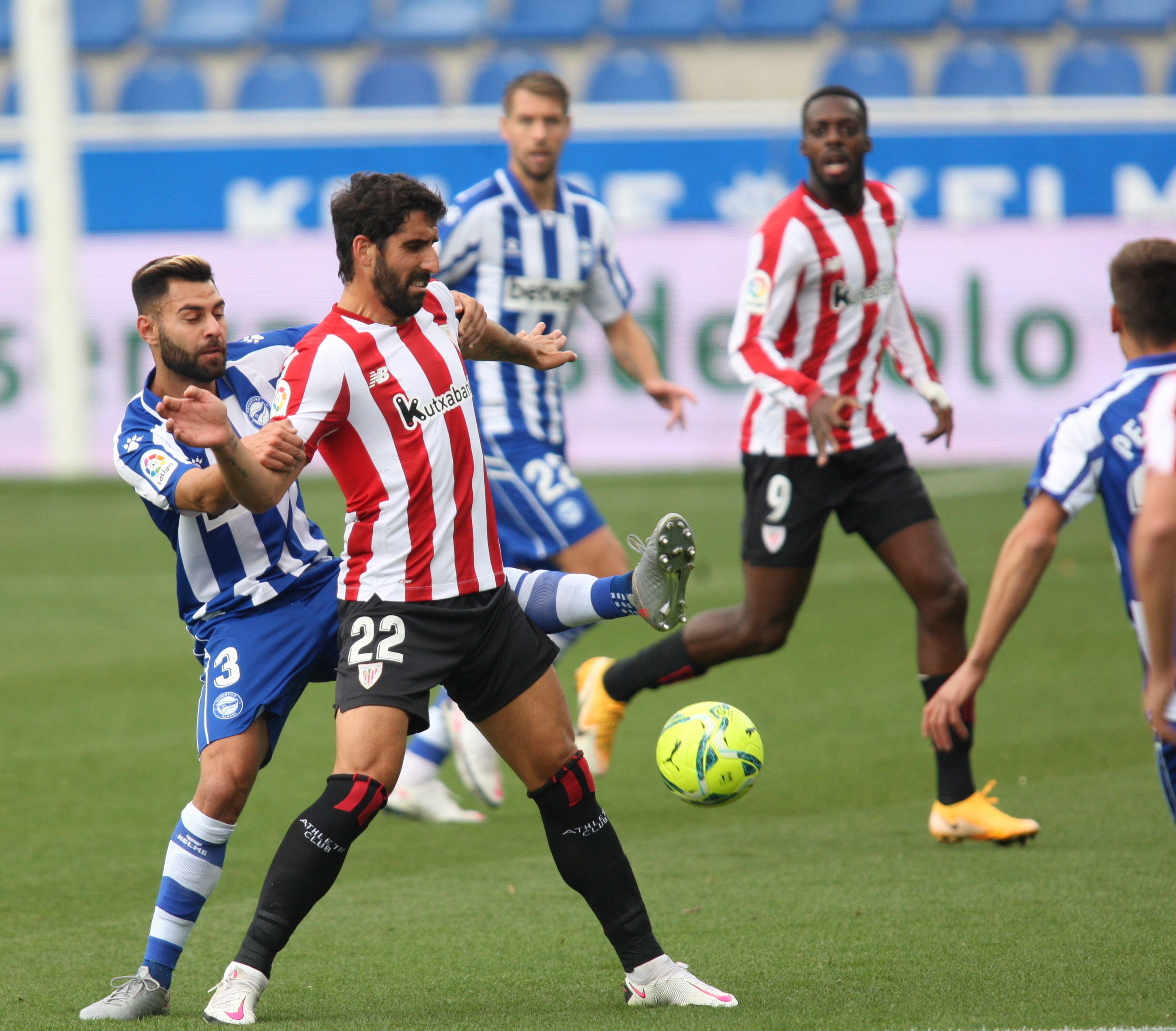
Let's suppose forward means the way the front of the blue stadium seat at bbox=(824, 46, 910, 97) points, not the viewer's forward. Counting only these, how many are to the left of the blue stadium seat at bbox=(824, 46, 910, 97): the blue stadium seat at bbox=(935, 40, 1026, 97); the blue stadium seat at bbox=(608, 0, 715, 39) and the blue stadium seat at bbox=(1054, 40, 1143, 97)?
2

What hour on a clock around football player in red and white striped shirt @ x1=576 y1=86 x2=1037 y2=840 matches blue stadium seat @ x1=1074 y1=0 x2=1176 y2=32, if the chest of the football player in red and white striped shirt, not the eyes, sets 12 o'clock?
The blue stadium seat is roughly at 8 o'clock from the football player in red and white striped shirt.

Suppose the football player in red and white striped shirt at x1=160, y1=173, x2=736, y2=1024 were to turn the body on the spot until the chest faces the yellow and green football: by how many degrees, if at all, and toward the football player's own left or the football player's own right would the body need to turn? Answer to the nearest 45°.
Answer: approximately 90° to the football player's own left

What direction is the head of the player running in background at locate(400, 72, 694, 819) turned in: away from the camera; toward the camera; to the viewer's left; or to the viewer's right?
toward the camera

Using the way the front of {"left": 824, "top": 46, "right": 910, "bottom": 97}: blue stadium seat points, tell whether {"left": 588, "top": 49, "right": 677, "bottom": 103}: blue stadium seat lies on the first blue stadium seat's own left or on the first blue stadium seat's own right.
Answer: on the first blue stadium seat's own right

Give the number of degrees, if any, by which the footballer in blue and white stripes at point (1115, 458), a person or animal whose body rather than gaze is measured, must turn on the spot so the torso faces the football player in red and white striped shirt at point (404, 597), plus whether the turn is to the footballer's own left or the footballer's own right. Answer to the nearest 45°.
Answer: approximately 90° to the footballer's own left

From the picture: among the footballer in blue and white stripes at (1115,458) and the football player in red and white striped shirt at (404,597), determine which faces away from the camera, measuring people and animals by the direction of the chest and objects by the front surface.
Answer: the footballer in blue and white stripes

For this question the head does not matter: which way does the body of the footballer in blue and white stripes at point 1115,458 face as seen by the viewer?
away from the camera

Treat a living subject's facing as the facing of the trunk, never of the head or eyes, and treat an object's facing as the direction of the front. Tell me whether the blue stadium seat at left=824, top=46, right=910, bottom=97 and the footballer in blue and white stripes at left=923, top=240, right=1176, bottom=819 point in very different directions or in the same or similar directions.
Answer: very different directions

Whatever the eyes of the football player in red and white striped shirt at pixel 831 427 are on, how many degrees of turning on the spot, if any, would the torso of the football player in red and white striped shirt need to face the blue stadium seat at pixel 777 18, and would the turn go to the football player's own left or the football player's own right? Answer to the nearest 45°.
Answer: approximately 135° to the football player's own left

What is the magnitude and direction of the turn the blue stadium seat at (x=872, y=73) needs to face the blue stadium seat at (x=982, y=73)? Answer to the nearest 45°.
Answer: approximately 90° to its left

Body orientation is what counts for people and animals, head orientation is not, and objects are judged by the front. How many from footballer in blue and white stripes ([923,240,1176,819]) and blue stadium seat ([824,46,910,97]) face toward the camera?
1

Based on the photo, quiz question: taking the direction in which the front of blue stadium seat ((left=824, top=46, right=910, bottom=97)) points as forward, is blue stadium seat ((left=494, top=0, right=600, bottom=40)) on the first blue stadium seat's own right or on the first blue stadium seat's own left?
on the first blue stadium seat's own right

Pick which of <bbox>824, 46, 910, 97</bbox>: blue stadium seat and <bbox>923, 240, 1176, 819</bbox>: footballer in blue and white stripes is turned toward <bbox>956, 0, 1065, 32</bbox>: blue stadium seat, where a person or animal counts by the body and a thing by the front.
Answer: the footballer in blue and white stripes

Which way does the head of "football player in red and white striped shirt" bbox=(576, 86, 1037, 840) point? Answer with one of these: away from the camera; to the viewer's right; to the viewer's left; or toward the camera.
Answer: toward the camera

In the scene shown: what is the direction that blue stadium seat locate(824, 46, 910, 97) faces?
toward the camera

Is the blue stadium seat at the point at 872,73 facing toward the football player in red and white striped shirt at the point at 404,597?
yes

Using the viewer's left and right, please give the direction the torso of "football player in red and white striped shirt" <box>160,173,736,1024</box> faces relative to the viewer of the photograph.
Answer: facing the viewer and to the right of the viewer
